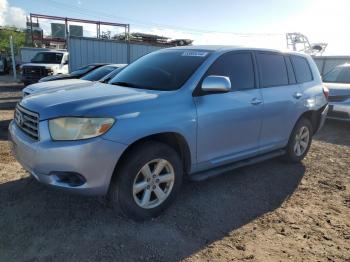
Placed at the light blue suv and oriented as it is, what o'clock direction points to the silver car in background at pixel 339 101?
The silver car in background is roughly at 6 o'clock from the light blue suv.

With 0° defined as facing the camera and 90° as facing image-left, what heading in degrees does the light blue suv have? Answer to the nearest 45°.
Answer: approximately 45°

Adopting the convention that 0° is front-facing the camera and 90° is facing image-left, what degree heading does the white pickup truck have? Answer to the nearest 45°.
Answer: approximately 45°

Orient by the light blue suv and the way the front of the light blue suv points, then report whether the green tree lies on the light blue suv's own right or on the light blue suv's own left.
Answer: on the light blue suv's own right

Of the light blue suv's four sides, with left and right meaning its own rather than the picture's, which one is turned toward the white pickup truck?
right

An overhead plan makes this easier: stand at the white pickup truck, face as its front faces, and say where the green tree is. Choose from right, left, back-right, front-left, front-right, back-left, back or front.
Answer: back-right
